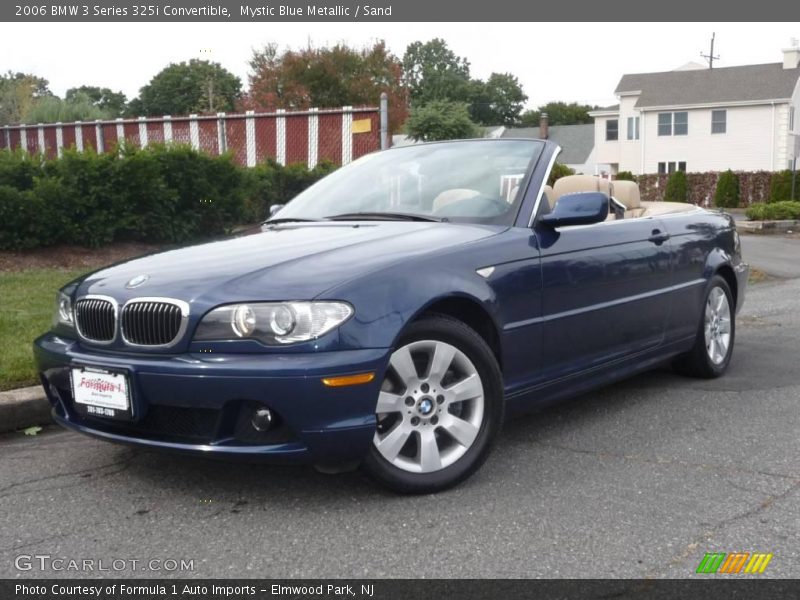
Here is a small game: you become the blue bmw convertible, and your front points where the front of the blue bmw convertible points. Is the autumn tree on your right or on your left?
on your right

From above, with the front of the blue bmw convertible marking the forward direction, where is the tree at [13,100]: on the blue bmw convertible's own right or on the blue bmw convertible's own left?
on the blue bmw convertible's own right

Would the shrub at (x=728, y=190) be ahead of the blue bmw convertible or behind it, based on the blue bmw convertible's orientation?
behind

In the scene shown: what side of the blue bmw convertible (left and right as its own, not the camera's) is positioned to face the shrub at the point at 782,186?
back

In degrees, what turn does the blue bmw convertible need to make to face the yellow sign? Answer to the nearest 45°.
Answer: approximately 135° to its right

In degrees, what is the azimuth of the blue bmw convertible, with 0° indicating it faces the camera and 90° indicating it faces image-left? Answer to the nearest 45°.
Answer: approximately 45°

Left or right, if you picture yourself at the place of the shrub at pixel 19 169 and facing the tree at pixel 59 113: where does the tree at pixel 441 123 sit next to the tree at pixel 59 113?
right

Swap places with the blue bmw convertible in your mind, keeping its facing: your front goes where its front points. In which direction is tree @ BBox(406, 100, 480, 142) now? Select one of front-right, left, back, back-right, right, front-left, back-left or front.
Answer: back-right

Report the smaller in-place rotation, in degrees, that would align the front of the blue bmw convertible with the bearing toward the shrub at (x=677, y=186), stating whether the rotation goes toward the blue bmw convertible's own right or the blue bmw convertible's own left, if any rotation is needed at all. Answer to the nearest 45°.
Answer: approximately 135° to the blue bmw convertible's own right

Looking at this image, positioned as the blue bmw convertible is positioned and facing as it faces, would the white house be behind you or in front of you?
behind

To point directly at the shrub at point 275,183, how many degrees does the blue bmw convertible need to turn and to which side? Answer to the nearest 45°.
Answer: approximately 135° to its right

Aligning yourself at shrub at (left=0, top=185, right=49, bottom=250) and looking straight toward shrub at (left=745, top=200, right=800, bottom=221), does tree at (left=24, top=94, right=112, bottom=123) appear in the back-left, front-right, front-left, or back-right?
front-left

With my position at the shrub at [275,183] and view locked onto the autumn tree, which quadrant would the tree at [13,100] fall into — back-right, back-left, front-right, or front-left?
front-left

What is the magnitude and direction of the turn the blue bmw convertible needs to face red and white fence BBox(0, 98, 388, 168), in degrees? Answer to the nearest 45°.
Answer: approximately 135° to its right
